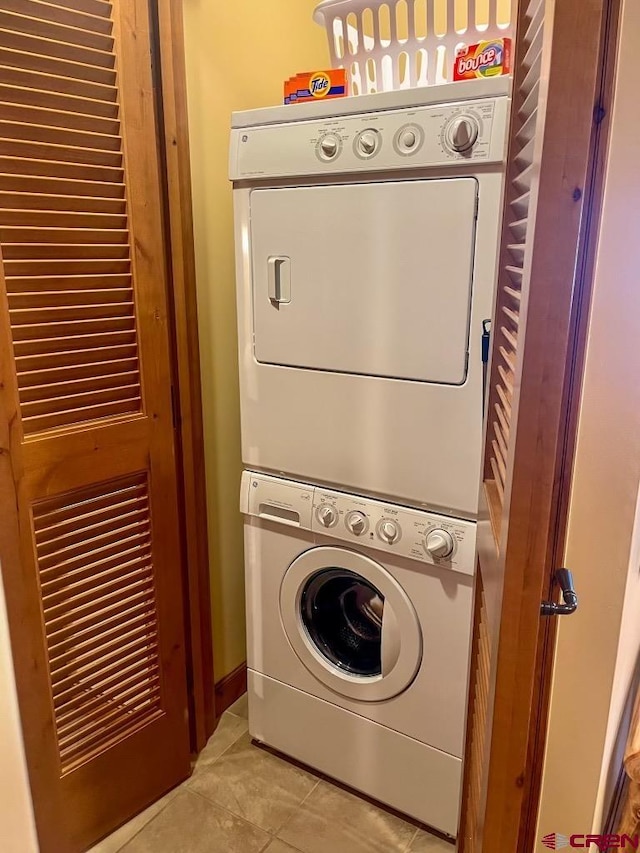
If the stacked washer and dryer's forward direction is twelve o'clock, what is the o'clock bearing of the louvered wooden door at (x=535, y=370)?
The louvered wooden door is roughly at 10 o'clock from the stacked washer and dryer.

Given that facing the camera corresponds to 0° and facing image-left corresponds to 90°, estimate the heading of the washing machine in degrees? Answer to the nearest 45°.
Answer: approximately 45°

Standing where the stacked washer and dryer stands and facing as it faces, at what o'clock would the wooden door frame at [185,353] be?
The wooden door frame is roughly at 2 o'clock from the stacked washer and dryer.

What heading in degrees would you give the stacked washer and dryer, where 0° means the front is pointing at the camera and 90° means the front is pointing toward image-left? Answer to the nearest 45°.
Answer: approximately 45°

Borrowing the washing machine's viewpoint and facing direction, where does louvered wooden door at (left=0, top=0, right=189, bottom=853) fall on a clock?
The louvered wooden door is roughly at 1 o'clock from the washing machine.
